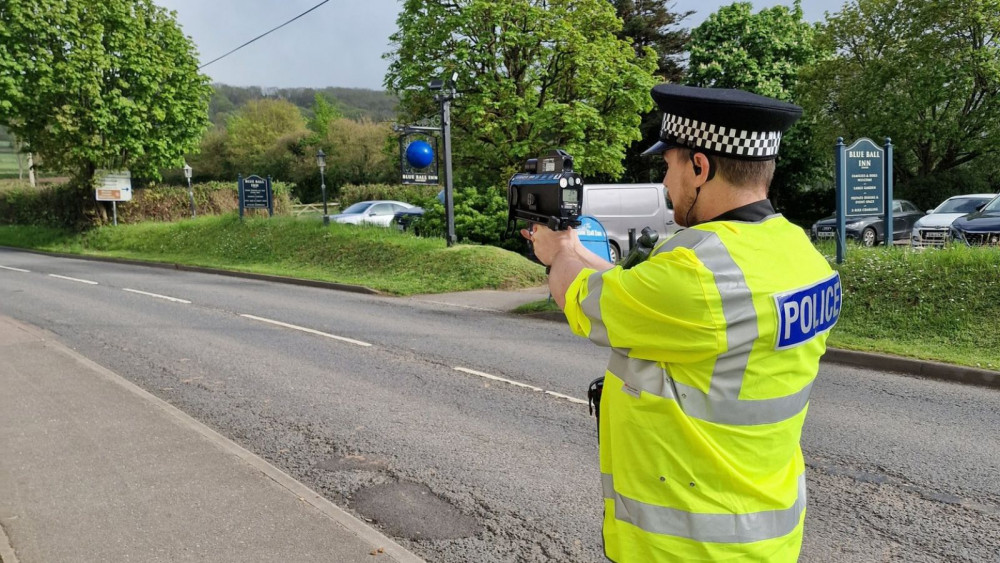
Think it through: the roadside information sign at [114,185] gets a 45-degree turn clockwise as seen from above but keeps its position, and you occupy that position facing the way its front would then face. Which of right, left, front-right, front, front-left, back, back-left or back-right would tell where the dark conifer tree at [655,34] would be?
back-left

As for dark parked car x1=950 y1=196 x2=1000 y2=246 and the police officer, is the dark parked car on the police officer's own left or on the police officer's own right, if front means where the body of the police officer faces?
on the police officer's own right

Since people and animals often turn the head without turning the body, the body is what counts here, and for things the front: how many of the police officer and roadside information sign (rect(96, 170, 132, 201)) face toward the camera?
1

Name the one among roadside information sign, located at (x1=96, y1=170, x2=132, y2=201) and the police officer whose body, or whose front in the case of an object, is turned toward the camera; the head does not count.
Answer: the roadside information sign

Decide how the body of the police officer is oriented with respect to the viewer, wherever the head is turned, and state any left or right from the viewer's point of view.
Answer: facing away from the viewer and to the left of the viewer

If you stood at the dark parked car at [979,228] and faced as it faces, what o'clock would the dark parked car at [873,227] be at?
the dark parked car at [873,227] is roughly at 4 o'clock from the dark parked car at [979,228].

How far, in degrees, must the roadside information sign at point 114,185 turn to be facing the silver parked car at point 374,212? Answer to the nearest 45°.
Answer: approximately 45° to its left

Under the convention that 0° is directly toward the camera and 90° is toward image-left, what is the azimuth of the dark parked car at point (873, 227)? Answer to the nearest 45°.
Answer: approximately 45°

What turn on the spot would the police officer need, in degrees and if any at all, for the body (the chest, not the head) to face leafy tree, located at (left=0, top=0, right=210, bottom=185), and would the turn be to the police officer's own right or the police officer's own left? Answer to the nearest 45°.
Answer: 0° — they already face it

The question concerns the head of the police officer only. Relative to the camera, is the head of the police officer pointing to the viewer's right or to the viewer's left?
to the viewer's left

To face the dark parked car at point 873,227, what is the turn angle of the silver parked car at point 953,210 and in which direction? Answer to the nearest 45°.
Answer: approximately 90° to its right

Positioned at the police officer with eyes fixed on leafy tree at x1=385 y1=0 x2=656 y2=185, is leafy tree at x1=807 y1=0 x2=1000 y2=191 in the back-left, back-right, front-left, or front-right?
front-right

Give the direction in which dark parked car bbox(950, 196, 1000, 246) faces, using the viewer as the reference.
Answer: facing the viewer and to the left of the viewer

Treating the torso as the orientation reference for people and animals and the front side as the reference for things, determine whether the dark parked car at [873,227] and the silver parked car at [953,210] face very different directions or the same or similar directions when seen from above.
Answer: same or similar directions

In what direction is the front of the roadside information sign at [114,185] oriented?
toward the camera

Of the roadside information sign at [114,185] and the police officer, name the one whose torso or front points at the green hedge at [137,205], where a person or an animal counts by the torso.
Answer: the police officer
